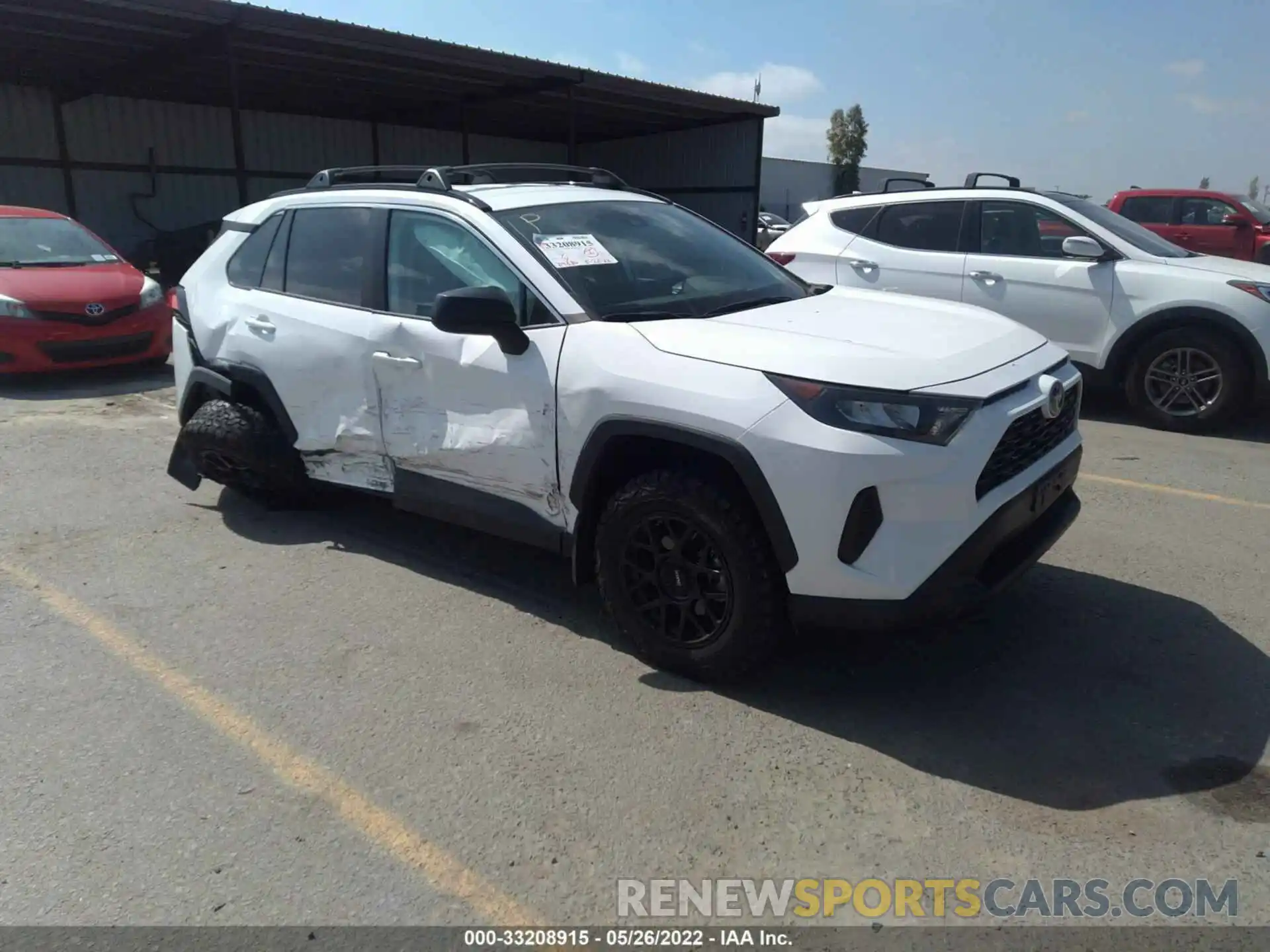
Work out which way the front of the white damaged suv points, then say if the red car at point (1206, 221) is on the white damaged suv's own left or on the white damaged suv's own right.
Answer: on the white damaged suv's own left

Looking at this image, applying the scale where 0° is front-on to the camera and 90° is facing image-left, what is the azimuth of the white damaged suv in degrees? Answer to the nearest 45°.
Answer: approximately 315°

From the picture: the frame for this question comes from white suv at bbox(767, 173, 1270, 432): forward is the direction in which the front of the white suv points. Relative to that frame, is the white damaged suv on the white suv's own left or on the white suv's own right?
on the white suv's own right

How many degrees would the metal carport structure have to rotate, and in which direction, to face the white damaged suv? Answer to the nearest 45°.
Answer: approximately 45° to its right

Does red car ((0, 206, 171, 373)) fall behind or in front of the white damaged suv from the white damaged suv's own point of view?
behind

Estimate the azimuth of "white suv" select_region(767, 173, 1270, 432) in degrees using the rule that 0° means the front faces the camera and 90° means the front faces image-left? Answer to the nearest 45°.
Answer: approximately 270°

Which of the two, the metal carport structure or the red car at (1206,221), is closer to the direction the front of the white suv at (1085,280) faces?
the red car

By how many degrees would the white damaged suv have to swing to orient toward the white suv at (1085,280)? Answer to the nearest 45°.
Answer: approximately 90° to its left

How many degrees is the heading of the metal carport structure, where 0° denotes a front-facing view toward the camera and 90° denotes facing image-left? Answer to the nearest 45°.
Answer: approximately 315°

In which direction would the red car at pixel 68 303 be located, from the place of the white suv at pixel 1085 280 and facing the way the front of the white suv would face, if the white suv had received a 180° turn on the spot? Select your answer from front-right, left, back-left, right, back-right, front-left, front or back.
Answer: front
